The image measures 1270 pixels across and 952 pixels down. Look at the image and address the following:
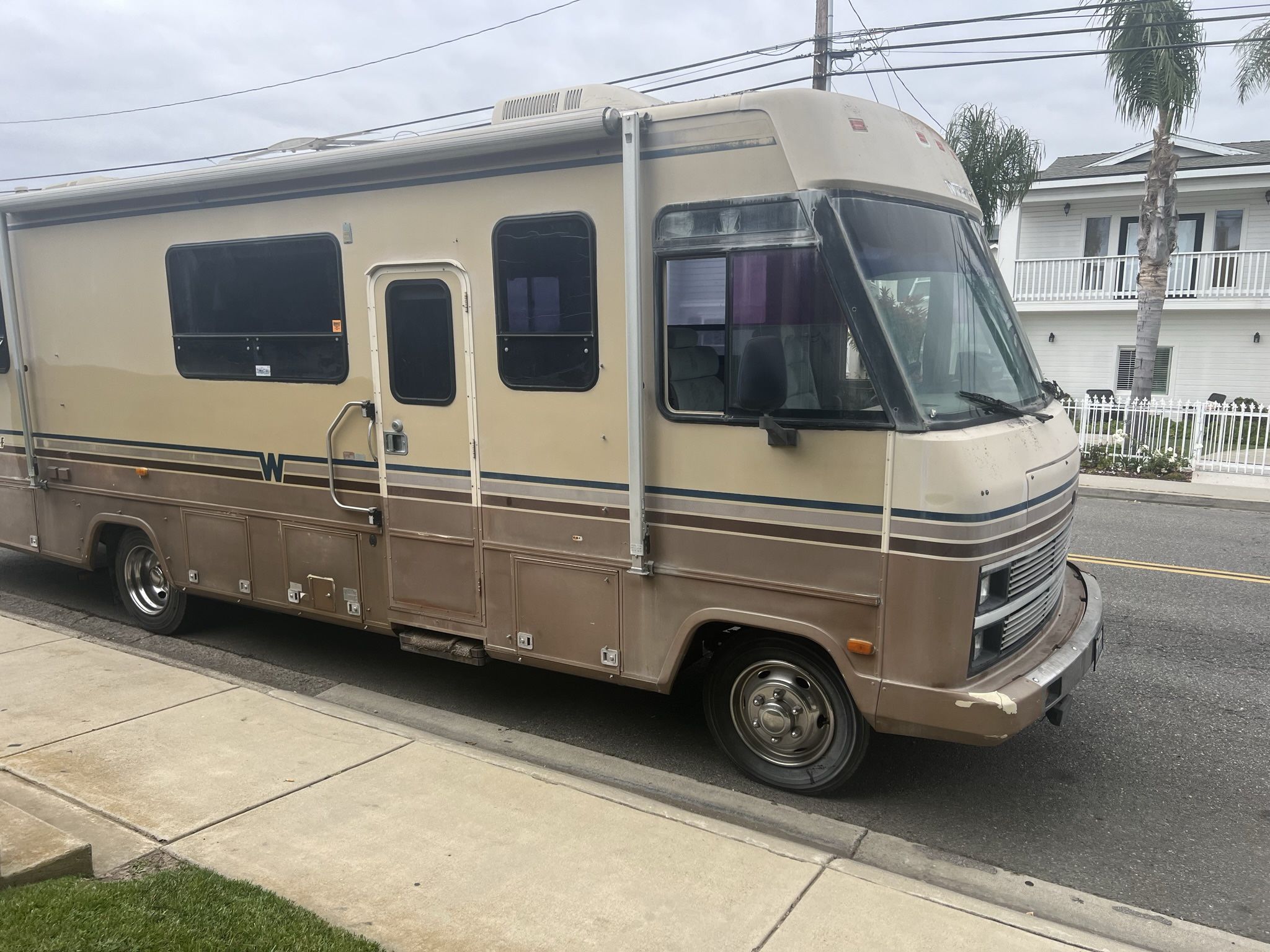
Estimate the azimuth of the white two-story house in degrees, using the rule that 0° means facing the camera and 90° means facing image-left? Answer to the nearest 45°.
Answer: approximately 0°

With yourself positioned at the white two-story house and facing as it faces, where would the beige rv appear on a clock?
The beige rv is roughly at 12 o'clock from the white two-story house.

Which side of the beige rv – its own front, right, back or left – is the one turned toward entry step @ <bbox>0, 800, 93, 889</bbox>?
right

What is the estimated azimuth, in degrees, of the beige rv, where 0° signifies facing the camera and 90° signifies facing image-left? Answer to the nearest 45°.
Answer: approximately 315°

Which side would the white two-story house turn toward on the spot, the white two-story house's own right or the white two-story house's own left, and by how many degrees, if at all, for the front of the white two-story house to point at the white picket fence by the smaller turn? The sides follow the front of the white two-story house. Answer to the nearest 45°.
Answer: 0° — it already faces it

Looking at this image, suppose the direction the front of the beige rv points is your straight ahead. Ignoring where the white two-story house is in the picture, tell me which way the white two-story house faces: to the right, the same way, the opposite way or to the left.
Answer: to the right

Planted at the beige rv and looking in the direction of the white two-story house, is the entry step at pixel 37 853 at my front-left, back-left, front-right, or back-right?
back-right

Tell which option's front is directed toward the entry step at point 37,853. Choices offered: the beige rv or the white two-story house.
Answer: the white two-story house

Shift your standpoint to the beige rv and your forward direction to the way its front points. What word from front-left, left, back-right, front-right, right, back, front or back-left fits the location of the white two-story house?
left
